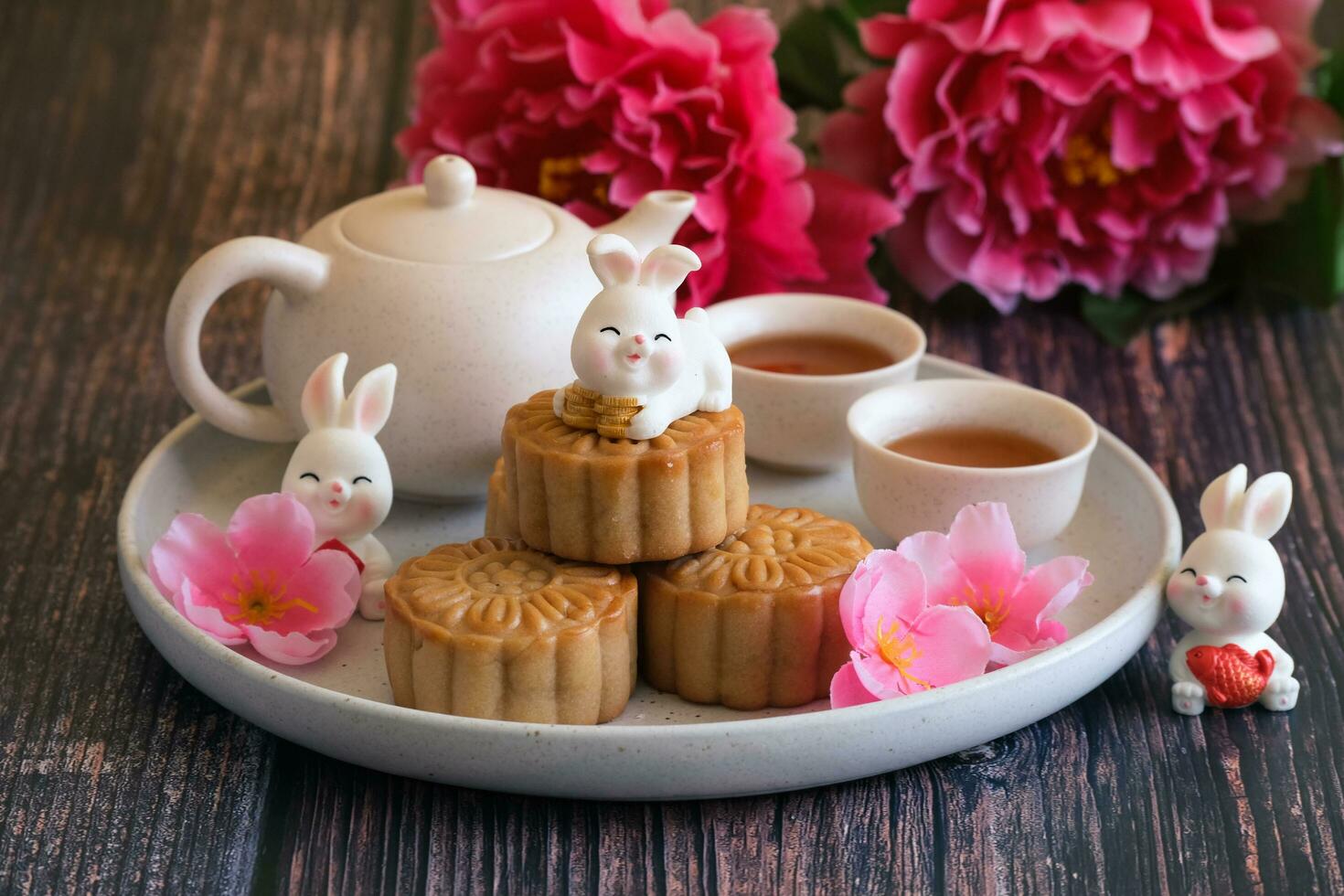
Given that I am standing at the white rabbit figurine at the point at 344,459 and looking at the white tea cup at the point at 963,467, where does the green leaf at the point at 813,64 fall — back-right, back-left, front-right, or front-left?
front-left

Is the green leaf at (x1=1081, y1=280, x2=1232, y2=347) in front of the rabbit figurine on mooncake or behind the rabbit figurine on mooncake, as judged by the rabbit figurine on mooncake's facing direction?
behind

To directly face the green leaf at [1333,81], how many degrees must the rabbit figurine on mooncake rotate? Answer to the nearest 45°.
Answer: approximately 180°

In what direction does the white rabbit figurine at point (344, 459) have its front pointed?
toward the camera

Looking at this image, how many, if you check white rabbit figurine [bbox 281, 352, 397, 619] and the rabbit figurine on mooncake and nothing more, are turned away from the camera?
0

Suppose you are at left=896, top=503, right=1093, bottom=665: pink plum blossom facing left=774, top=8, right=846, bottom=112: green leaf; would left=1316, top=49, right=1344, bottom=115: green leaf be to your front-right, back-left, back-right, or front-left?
front-right

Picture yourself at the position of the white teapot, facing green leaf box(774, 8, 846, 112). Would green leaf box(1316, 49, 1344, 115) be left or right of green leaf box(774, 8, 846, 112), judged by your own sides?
right

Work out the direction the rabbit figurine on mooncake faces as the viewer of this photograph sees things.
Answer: facing the viewer and to the left of the viewer

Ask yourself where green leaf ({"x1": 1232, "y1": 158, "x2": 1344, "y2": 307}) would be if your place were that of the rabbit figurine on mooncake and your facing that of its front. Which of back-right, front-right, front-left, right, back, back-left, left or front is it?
back

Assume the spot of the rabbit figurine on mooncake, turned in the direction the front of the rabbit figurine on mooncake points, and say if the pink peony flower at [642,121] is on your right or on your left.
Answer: on your right
